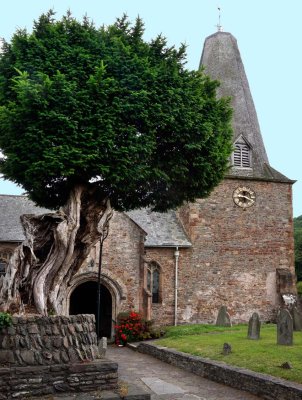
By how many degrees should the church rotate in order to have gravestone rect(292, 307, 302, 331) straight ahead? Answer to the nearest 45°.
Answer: approximately 45° to its left

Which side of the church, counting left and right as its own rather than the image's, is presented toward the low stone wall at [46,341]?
front

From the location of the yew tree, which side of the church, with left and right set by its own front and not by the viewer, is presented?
front

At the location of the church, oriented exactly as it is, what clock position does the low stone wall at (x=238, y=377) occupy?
The low stone wall is roughly at 12 o'clock from the church.

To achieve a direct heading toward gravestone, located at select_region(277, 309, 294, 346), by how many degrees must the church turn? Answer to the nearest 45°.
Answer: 0° — it already faces it

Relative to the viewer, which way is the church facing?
toward the camera

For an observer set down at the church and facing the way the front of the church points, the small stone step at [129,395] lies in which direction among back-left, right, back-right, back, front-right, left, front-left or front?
front

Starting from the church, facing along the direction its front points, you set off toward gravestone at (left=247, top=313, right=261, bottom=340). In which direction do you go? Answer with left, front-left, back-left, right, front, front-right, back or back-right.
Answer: front
